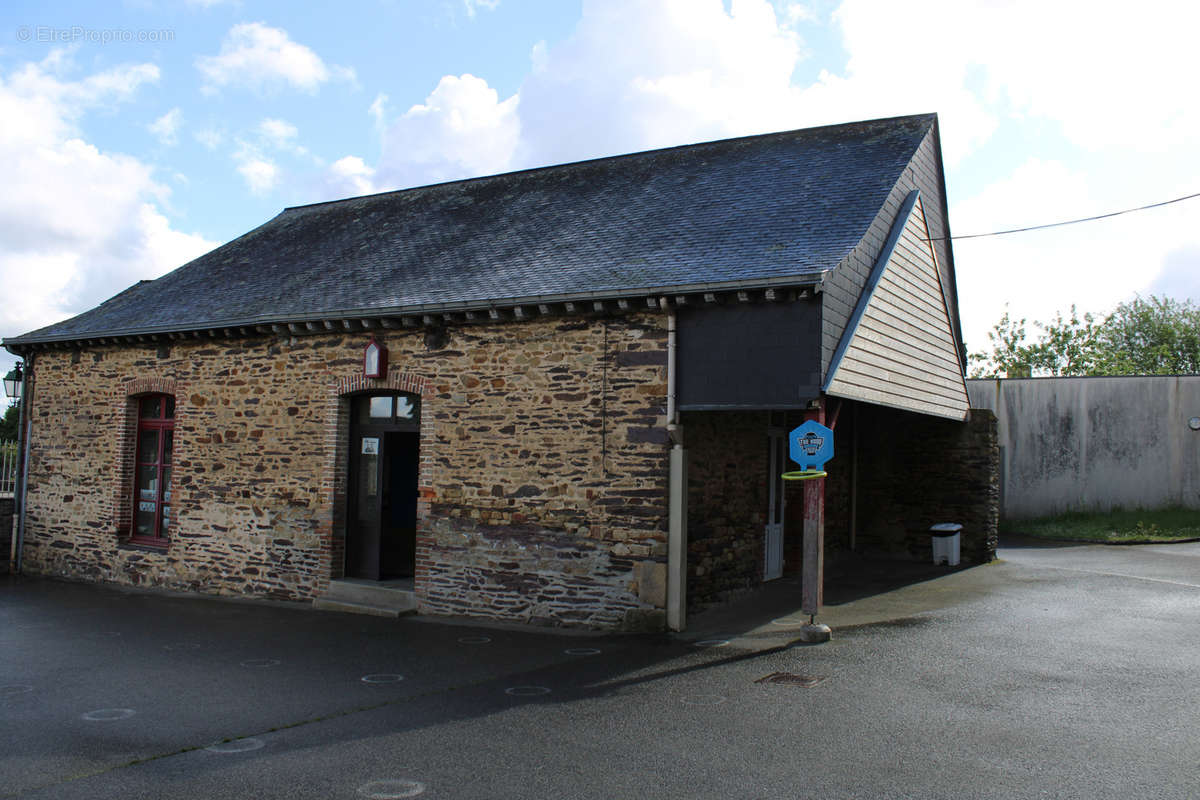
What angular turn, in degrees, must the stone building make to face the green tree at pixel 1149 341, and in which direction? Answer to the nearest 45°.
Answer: approximately 180°

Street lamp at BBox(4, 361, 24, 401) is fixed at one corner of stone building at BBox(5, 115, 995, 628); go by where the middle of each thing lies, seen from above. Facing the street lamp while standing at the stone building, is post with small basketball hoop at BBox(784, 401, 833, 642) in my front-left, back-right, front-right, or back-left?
back-left

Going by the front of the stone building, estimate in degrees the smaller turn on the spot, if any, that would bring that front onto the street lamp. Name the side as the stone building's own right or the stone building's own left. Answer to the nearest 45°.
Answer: approximately 90° to the stone building's own right

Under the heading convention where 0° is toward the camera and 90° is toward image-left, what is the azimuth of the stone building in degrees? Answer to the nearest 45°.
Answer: approximately 45°
